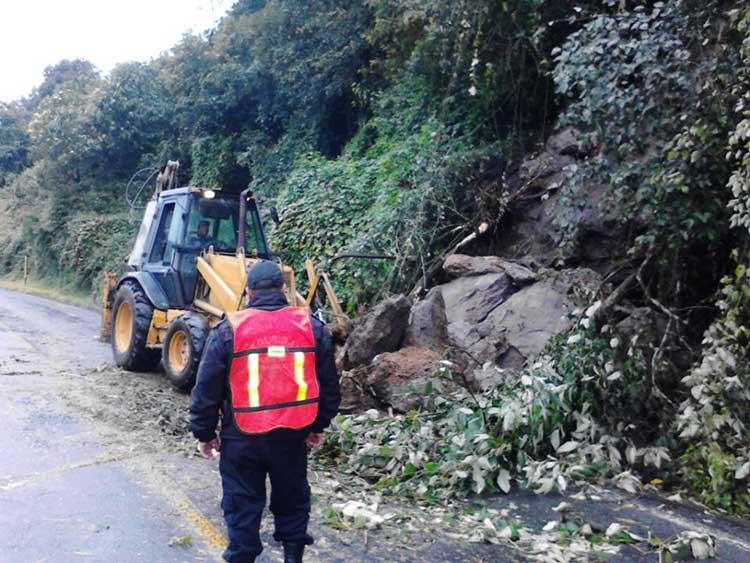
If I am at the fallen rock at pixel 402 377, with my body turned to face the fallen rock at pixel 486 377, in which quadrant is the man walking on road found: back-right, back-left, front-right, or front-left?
back-right

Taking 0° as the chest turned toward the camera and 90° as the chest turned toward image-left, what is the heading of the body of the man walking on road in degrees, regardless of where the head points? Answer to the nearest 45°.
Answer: approximately 180°

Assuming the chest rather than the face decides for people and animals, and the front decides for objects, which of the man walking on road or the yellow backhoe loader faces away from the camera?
the man walking on road

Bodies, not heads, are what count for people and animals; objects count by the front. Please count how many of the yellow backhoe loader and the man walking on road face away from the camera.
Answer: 1

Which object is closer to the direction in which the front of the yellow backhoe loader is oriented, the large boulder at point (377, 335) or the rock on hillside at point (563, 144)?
the large boulder

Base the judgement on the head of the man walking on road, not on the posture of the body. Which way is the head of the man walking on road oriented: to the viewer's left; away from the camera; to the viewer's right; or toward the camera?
away from the camera

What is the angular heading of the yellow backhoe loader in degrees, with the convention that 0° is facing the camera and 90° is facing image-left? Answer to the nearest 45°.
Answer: approximately 315°

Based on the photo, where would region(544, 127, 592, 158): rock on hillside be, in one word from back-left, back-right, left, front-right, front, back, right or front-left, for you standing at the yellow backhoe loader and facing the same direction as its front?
front-left

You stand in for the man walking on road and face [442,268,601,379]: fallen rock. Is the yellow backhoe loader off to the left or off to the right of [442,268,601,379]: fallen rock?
left

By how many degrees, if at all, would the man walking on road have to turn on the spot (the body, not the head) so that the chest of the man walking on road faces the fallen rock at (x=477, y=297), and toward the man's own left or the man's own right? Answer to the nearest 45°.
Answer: approximately 45° to the man's own right

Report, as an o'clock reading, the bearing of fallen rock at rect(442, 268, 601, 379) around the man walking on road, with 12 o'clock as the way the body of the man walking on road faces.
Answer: The fallen rock is roughly at 1 o'clock from the man walking on road.

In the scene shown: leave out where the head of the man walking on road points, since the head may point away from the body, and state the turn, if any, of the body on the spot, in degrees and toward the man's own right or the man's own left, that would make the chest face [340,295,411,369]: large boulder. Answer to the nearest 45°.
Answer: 0° — they already face it
